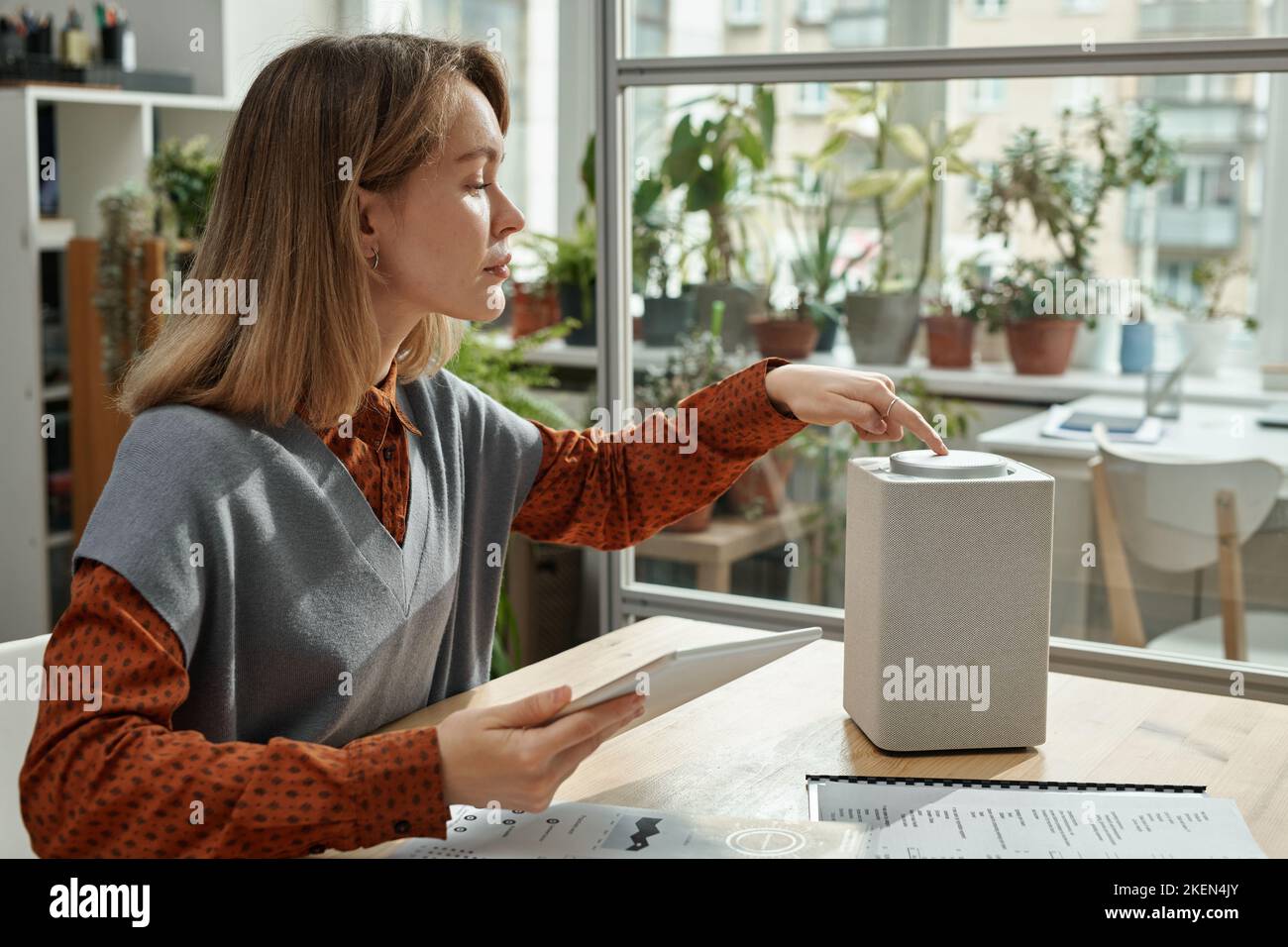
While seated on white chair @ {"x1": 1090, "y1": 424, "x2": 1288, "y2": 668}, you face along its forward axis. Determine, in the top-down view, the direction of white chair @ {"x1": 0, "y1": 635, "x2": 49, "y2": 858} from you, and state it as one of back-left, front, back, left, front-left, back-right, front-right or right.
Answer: back

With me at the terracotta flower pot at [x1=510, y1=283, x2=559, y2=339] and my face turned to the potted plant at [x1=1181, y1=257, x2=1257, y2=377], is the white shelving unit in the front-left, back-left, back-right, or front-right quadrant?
back-right

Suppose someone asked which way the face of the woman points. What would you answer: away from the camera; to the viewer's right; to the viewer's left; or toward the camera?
to the viewer's right

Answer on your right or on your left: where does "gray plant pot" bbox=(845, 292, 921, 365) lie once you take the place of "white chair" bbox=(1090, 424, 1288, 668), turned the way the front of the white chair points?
on your left
